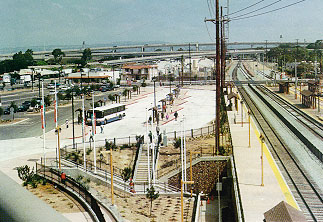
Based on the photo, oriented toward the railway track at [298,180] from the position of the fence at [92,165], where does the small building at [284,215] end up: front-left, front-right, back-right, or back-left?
front-right

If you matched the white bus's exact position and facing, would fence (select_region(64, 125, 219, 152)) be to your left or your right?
on your left

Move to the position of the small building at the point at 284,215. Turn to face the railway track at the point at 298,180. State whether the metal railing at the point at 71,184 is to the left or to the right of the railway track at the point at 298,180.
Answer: left

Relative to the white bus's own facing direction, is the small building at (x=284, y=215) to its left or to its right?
on its left

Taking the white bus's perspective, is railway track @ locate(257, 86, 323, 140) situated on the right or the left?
on its left

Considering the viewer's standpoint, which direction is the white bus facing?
facing the viewer and to the left of the viewer

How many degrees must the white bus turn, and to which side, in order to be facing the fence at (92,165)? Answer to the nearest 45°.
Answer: approximately 45° to its left

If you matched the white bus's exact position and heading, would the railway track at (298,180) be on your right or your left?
on your left

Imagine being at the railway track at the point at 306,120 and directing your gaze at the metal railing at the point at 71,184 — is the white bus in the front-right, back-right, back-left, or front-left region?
front-right

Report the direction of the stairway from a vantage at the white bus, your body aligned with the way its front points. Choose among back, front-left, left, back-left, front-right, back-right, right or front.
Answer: front-left
